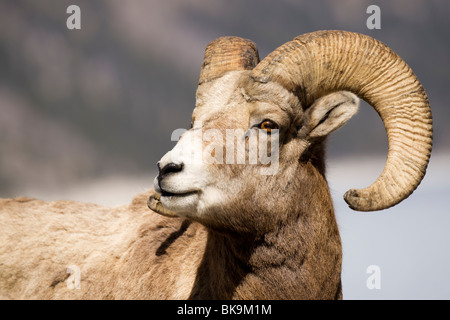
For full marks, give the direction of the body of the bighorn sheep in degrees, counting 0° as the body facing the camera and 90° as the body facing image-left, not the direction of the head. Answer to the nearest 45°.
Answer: approximately 270°
